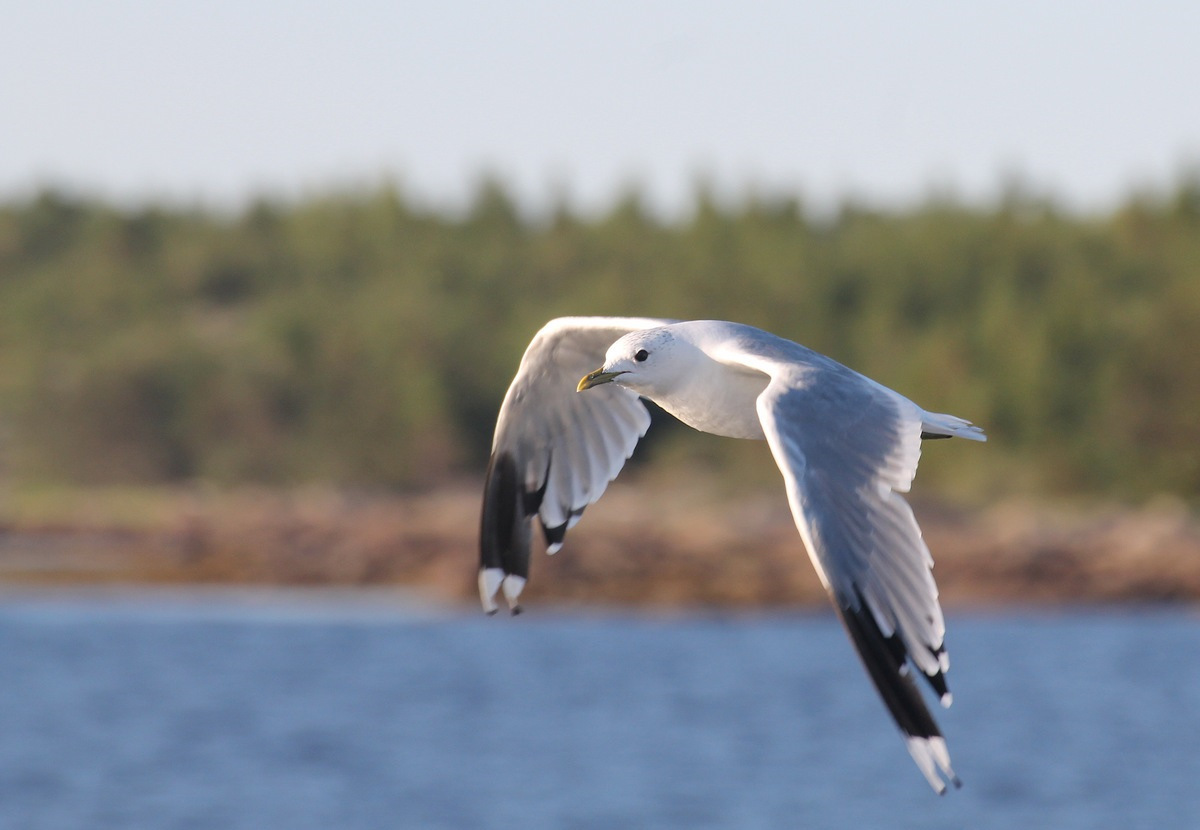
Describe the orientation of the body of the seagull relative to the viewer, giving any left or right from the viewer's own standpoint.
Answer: facing the viewer and to the left of the viewer
